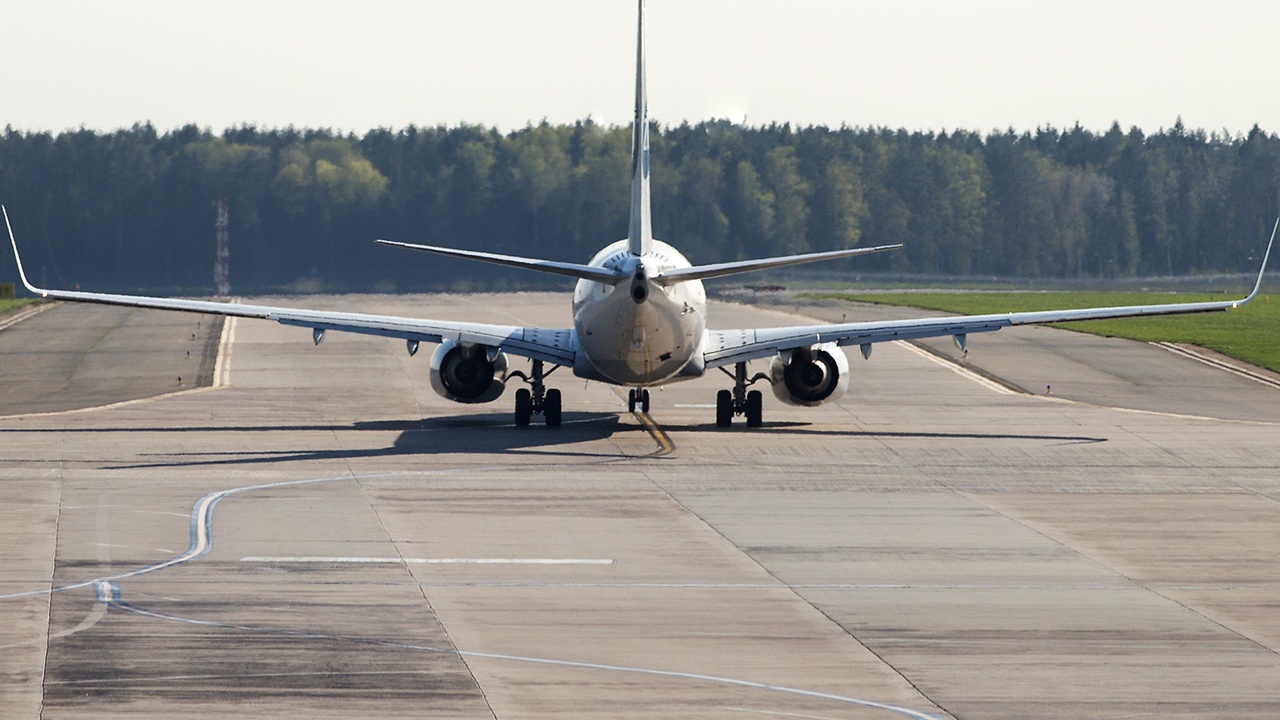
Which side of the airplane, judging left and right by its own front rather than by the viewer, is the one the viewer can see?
back
